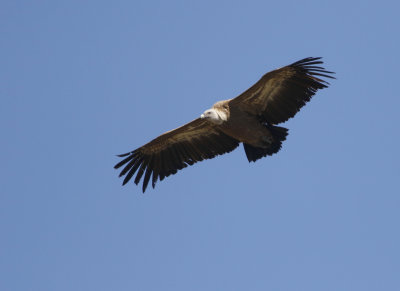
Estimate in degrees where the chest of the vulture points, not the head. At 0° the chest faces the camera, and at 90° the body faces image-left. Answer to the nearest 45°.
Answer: approximately 45°
